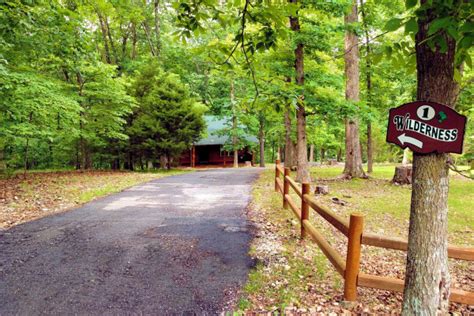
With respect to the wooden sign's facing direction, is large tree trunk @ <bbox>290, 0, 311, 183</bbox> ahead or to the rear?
to the rear

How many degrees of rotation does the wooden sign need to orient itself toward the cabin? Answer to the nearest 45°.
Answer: approximately 135° to its right

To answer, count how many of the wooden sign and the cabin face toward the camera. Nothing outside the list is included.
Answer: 2

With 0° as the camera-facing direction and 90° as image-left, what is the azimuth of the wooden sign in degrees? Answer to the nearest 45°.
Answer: approximately 0°

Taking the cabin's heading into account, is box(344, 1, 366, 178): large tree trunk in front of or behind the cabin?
in front

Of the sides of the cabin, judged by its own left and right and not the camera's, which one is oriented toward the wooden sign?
front

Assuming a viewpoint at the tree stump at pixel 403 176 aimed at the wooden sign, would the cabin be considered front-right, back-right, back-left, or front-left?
back-right
